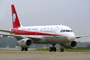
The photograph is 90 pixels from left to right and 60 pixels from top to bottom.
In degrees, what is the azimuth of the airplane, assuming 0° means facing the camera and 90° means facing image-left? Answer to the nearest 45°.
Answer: approximately 315°
